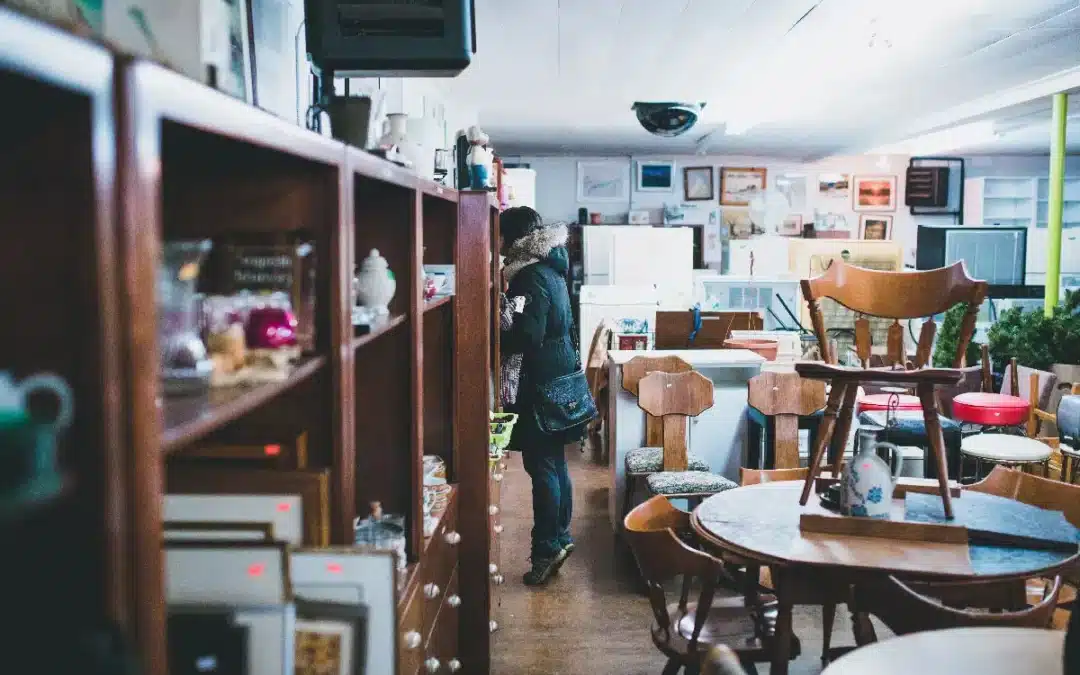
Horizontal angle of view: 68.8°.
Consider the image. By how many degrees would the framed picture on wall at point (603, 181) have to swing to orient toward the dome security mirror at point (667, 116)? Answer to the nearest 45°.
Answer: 0° — it already faces it

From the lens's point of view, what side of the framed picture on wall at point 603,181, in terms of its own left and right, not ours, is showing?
front

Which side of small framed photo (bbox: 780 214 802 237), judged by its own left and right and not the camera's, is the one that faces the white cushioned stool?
front

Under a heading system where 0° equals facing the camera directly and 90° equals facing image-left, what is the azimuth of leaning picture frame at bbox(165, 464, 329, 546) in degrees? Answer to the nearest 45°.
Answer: approximately 315°

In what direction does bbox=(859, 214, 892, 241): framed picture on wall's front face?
toward the camera

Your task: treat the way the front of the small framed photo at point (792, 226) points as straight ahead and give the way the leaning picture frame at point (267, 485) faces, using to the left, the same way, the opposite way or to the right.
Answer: to the left

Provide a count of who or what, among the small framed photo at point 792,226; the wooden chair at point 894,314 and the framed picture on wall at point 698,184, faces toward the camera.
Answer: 3

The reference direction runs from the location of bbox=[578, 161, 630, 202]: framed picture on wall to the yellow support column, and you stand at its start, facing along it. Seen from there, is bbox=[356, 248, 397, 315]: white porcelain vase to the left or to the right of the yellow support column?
right

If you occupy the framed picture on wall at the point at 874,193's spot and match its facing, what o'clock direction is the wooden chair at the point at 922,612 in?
The wooden chair is roughly at 12 o'clock from the framed picture on wall.

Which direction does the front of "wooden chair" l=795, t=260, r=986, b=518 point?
toward the camera

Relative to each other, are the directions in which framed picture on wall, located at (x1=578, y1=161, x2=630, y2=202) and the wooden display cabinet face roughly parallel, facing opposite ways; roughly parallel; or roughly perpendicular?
roughly perpendicular

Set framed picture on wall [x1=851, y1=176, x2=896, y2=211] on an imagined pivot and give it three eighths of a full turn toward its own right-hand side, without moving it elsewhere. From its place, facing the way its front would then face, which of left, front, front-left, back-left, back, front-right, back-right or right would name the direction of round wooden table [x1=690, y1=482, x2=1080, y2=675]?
back-left

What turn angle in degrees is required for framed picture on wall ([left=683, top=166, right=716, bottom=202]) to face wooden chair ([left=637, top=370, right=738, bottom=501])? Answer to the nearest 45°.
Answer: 0° — it already faces it

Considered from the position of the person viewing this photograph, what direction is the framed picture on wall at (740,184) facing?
facing the viewer

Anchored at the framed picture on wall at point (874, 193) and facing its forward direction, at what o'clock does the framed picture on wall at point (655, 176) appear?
the framed picture on wall at point (655, 176) is roughly at 2 o'clock from the framed picture on wall at point (874, 193).
